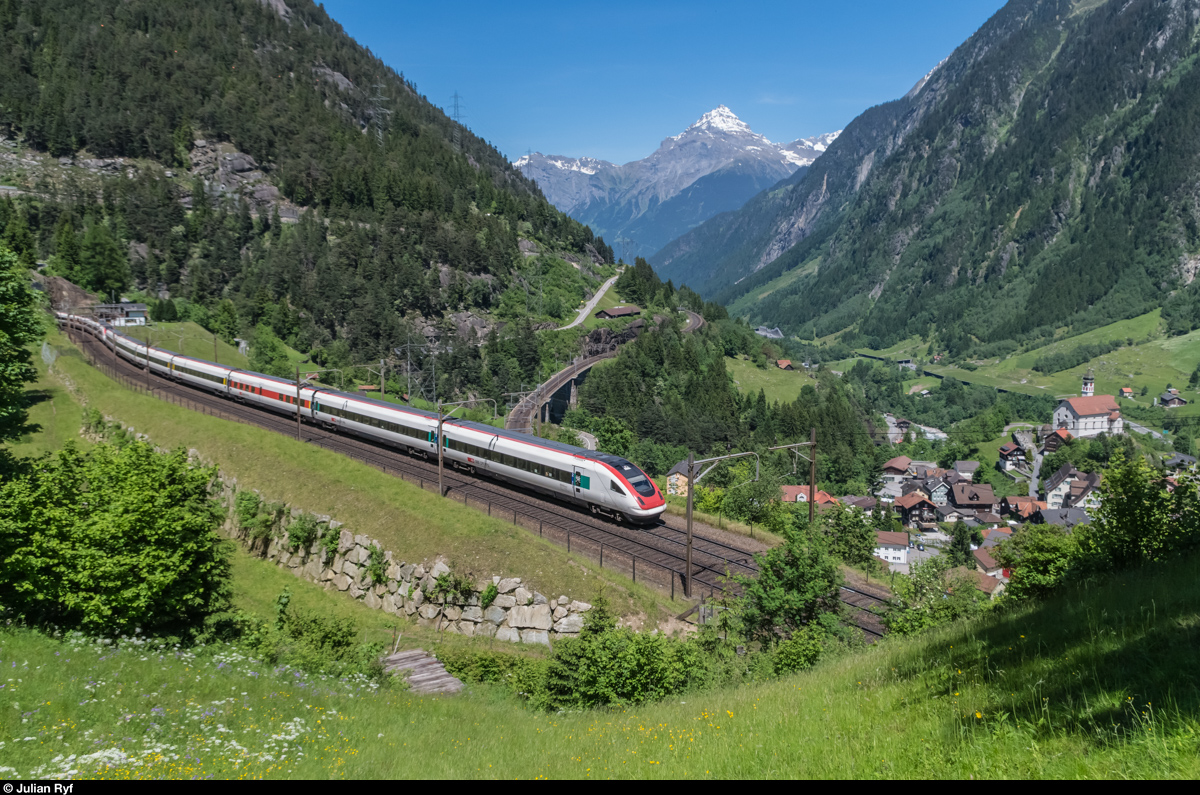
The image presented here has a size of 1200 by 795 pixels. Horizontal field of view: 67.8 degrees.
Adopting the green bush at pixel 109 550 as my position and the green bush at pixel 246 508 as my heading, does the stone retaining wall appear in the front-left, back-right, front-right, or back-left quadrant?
front-right
